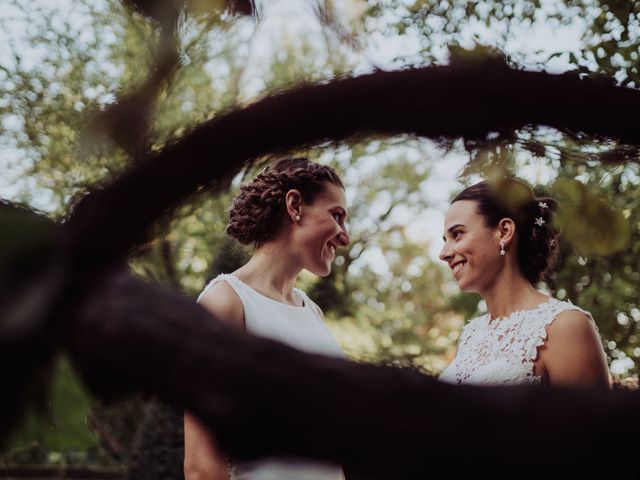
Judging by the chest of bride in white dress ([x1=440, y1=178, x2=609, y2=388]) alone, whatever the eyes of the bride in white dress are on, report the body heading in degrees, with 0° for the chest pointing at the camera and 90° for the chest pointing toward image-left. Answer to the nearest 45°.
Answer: approximately 45°

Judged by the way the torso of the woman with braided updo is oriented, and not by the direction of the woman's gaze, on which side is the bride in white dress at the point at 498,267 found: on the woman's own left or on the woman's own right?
on the woman's own left

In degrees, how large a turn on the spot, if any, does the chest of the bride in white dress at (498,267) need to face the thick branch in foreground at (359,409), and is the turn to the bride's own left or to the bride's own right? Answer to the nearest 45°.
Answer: approximately 45° to the bride's own left

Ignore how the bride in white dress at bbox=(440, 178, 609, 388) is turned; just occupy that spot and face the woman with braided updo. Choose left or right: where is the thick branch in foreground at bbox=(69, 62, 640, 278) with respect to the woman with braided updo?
left

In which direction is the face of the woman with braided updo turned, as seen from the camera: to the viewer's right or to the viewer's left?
to the viewer's right

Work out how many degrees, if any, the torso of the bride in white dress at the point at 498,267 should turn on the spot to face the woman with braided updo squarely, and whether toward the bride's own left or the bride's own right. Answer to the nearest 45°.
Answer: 0° — they already face them

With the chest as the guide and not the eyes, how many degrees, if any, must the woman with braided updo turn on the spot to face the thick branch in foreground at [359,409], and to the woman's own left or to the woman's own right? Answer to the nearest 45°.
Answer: approximately 45° to the woman's own right
